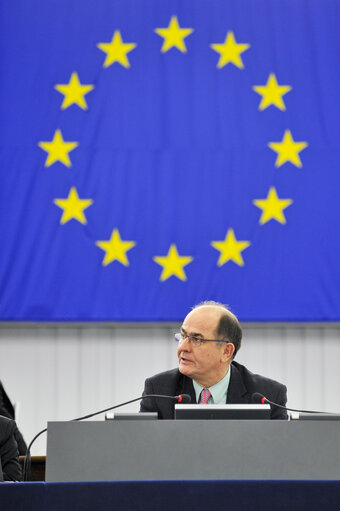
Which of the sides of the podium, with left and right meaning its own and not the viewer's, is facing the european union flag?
back

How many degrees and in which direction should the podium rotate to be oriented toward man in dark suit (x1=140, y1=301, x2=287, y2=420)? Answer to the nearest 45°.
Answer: approximately 180°

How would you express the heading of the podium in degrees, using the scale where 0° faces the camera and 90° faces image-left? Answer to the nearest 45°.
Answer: approximately 0°
